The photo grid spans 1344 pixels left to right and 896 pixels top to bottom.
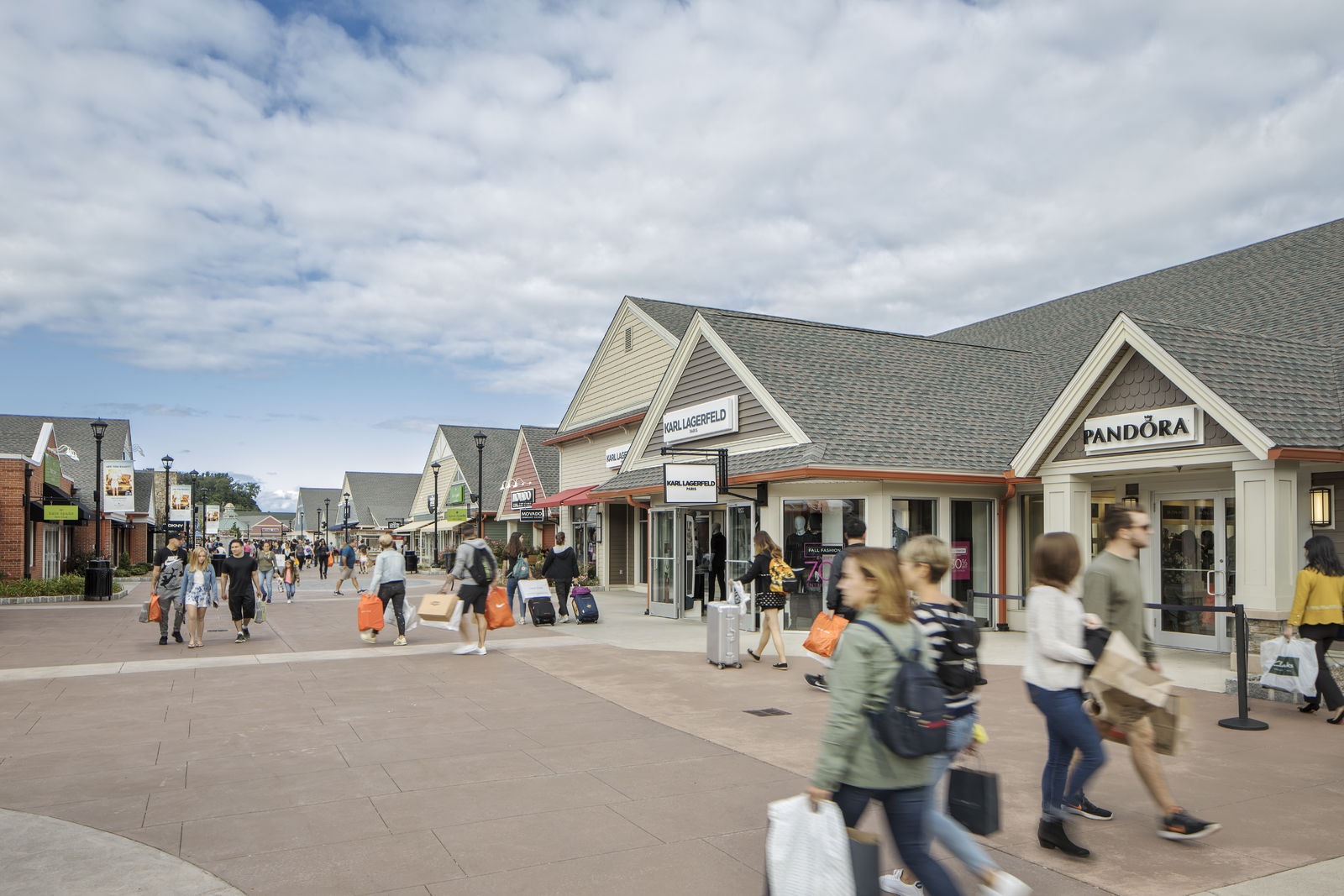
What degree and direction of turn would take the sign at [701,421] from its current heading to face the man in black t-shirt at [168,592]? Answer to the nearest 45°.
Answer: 0° — it already faces them

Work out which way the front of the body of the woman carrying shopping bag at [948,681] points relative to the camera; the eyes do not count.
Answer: to the viewer's left

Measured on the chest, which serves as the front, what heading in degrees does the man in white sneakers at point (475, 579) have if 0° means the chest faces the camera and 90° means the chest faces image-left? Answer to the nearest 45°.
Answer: approximately 135°

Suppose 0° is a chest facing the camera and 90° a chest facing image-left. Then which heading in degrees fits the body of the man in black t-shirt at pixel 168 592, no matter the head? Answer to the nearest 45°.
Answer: approximately 0°

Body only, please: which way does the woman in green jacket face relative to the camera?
to the viewer's left

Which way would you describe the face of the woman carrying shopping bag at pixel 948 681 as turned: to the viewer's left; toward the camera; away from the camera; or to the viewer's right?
to the viewer's left

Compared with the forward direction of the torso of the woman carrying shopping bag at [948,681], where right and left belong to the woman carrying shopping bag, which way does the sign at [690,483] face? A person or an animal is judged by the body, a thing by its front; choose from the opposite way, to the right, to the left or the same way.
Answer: to the left

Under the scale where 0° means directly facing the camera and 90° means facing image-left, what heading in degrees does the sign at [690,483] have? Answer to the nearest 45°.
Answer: approximately 0°

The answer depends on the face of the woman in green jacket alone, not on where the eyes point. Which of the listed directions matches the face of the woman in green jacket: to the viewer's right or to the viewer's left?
to the viewer's left

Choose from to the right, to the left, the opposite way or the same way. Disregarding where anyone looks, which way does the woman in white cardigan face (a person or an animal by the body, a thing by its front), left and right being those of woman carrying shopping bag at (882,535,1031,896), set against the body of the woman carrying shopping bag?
the opposite way

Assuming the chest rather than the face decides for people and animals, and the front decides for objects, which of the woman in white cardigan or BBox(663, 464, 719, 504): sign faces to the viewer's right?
the woman in white cardigan

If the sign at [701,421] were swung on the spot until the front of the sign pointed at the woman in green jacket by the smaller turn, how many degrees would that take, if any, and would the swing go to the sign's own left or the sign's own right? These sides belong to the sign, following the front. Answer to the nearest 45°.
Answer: approximately 45° to the sign's own left

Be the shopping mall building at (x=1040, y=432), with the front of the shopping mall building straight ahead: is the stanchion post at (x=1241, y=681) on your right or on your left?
on your left

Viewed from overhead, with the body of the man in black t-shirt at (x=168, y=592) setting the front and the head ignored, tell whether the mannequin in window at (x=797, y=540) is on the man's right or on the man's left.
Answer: on the man's left
